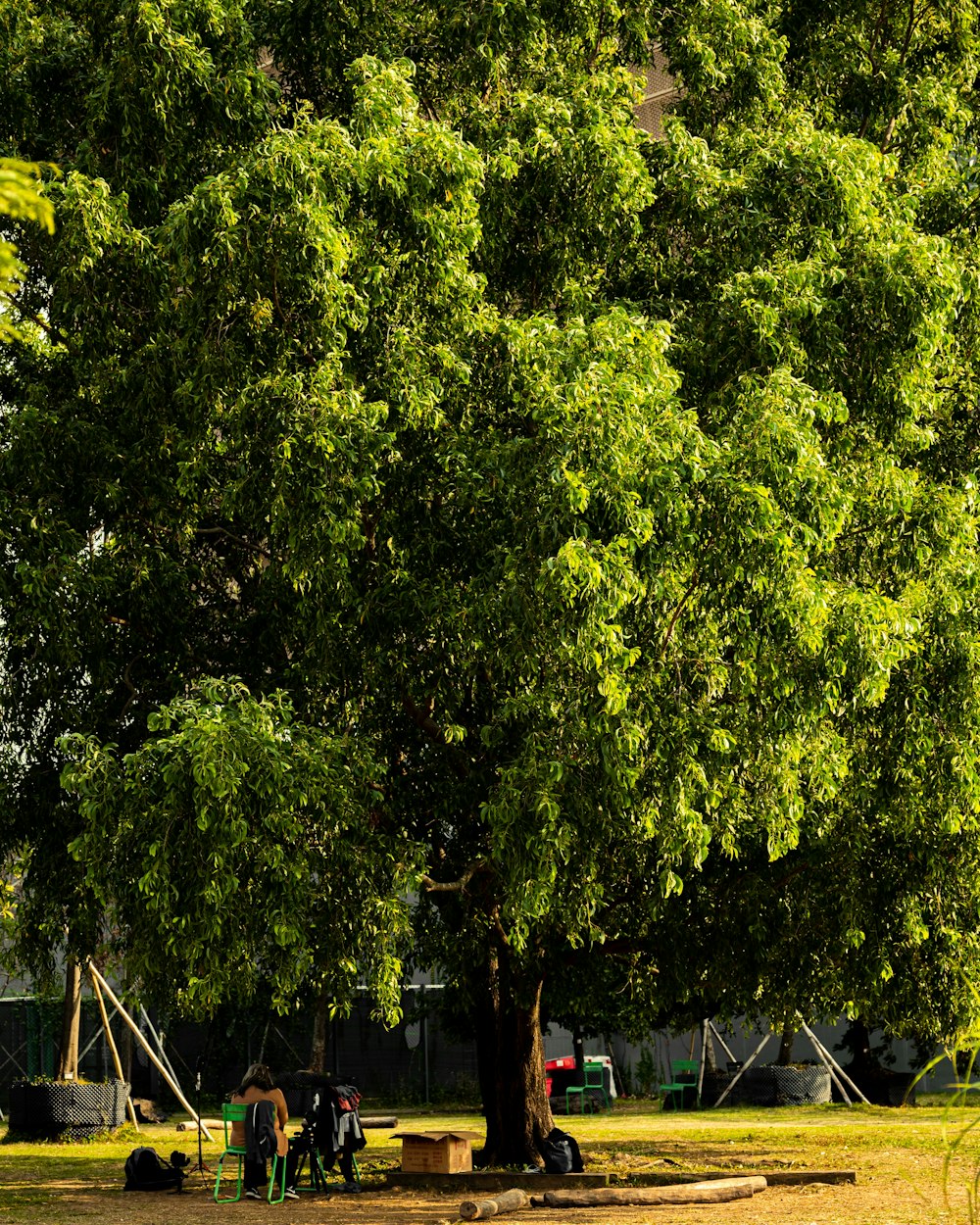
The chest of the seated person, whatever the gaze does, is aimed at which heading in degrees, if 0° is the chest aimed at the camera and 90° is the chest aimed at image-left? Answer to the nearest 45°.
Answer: approximately 225°

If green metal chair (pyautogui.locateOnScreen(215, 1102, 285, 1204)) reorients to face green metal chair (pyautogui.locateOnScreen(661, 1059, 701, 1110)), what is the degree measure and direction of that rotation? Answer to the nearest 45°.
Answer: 0° — it already faces it

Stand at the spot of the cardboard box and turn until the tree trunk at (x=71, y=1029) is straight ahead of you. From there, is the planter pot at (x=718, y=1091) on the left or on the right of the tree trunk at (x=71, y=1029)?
right

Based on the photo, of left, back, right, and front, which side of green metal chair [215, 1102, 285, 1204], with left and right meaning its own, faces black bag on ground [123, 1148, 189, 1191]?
left

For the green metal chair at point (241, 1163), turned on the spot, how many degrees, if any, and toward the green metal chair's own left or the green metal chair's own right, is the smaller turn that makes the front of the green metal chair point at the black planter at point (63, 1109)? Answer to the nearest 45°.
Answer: approximately 45° to the green metal chair's own left

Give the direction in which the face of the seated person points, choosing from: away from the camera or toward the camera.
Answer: away from the camera

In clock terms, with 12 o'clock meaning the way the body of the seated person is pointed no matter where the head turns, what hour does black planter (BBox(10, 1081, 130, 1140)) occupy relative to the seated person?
The black planter is roughly at 10 o'clock from the seated person.

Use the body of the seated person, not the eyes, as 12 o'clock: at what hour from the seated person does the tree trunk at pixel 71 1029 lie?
The tree trunk is roughly at 10 o'clock from the seated person.

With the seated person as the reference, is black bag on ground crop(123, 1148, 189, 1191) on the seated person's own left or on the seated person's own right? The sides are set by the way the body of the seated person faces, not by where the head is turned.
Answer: on the seated person's own left

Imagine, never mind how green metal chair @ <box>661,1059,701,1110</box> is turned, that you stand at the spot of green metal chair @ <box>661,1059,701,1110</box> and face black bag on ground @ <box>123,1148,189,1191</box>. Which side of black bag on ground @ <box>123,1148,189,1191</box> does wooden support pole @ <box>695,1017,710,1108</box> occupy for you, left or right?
left

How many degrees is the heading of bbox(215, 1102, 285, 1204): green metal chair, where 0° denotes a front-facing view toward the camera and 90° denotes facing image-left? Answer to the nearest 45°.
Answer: approximately 225°

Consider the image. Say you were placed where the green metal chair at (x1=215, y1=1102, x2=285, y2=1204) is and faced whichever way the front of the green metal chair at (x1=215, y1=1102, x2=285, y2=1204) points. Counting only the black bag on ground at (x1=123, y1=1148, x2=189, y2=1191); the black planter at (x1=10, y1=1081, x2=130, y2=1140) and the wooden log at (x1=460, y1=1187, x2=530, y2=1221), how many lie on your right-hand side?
1

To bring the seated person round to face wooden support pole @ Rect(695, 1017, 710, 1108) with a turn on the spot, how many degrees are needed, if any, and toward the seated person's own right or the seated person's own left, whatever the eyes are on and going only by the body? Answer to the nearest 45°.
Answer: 0° — they already face it

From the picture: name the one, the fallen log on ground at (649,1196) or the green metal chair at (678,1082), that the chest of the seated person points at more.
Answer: the green metal chair
